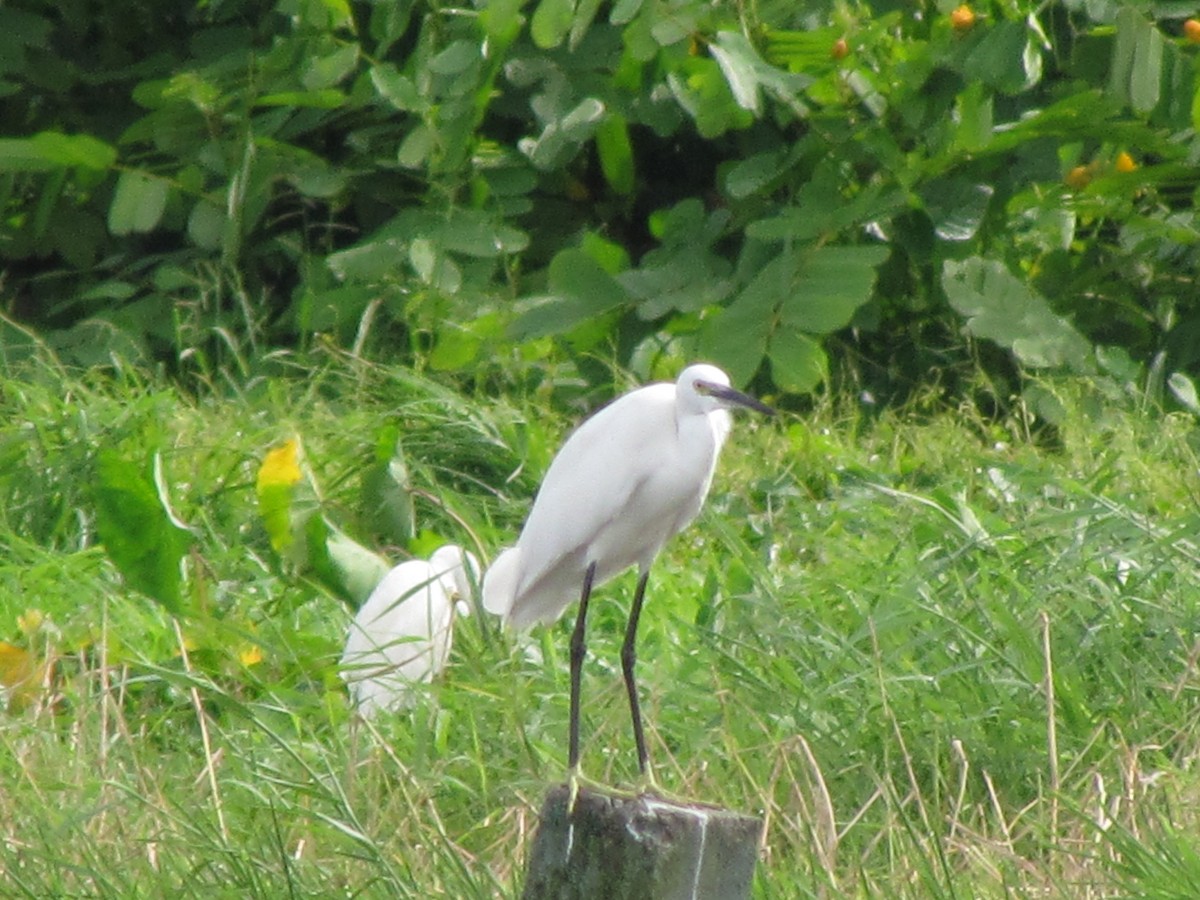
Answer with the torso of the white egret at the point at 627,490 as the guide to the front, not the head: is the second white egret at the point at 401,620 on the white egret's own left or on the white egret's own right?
on the white egret's own left

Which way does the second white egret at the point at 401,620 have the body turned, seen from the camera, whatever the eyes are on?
to the viewer's right

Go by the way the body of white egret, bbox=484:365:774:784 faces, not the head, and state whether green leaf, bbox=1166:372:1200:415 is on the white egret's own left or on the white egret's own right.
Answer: on the white egret's own left

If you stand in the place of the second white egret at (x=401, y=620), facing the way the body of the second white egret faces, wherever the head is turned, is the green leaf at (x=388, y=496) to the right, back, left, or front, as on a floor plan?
left

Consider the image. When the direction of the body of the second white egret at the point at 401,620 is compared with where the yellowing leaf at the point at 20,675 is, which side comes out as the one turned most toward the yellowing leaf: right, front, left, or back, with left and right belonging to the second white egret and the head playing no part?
back

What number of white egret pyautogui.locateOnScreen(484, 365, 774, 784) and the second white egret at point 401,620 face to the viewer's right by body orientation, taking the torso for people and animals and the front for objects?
2

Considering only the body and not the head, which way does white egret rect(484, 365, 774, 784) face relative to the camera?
to the viewer's right

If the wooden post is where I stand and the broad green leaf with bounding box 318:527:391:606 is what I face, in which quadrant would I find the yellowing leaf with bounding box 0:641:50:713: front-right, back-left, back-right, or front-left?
front-left
